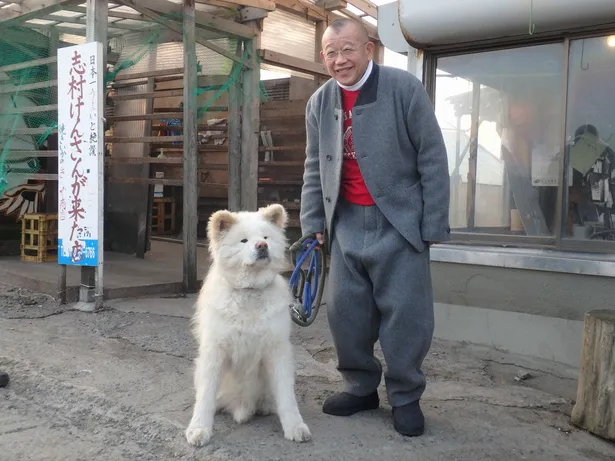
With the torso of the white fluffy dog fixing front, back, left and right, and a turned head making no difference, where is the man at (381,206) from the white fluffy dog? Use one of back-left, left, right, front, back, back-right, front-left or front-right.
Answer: left

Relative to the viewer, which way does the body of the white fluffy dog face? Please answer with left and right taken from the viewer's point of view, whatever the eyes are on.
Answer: facing the viewer

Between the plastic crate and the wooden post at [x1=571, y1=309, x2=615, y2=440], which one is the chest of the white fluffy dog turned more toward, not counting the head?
the wooden post

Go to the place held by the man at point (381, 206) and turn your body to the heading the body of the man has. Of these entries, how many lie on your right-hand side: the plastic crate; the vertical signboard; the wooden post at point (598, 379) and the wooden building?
3

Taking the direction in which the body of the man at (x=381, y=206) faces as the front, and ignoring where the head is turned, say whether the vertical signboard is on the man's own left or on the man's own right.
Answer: on the man's own right

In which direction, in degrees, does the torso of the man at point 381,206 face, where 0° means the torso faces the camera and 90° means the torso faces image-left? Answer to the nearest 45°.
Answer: approximately 45°

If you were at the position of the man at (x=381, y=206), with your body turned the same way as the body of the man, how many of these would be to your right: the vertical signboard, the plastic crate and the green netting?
3

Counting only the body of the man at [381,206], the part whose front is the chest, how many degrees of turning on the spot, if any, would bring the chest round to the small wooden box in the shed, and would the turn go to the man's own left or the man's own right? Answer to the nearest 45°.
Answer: approximately 90° to the man's own right

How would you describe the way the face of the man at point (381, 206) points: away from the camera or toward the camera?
toward the camera

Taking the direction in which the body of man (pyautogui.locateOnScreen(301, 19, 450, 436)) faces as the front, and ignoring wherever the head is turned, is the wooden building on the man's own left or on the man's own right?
on the man's own right

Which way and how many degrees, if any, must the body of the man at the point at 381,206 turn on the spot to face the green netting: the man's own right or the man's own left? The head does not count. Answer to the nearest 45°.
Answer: approximately 90° to the man's own right

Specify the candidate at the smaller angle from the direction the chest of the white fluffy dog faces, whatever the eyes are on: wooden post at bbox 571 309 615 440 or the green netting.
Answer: the wooden post

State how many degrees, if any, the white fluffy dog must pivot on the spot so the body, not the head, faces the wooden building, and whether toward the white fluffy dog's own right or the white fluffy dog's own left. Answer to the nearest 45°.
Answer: approximately 180°
